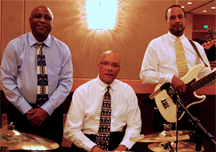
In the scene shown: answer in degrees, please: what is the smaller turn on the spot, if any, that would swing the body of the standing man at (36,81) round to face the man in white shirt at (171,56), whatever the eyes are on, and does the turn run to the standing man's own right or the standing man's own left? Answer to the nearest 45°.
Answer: approximately 90° to the standing man's own left

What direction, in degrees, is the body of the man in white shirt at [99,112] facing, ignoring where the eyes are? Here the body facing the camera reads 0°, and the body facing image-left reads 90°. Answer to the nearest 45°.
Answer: approximately 0°

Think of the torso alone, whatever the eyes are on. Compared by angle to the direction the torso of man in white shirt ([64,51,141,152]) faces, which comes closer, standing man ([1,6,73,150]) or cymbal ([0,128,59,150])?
the cymbal

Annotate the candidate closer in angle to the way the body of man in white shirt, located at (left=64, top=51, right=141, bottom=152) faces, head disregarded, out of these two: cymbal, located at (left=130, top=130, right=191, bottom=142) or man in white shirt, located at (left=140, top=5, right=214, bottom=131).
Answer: the cymbal

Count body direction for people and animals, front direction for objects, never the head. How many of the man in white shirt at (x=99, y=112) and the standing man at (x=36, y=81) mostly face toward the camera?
2

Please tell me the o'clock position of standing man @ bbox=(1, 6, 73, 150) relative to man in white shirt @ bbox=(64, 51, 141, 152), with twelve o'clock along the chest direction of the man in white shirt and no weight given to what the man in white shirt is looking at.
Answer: The standing man is roughly at 3 o'clock from the man in white shirt.

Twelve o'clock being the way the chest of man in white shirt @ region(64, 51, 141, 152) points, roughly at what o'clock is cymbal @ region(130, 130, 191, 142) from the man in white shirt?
The cymbal is roughly at 11 o'clock from the man in white shirt.
